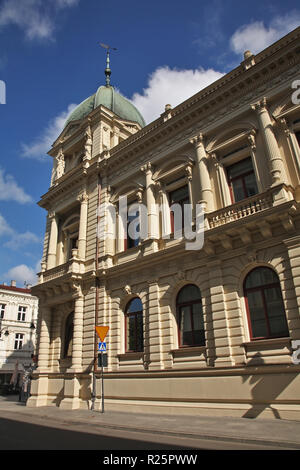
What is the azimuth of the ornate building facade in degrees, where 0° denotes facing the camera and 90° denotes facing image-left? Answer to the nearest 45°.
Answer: approximately 45°

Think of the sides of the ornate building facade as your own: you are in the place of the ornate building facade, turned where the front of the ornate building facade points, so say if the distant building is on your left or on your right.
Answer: on your right
